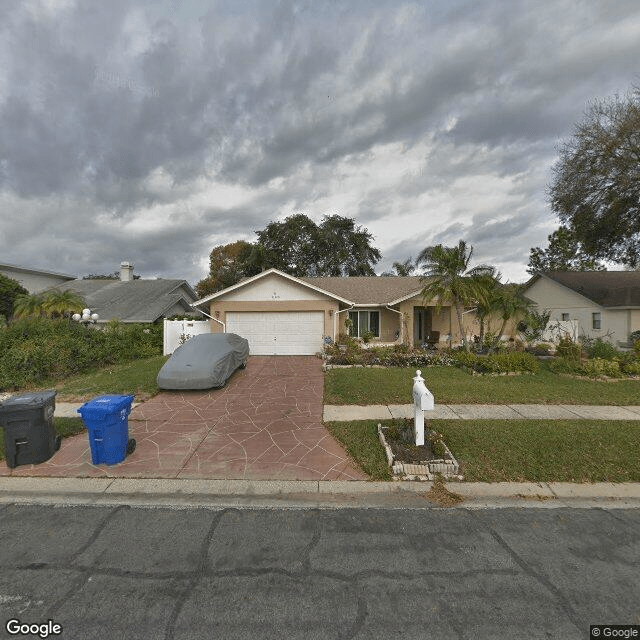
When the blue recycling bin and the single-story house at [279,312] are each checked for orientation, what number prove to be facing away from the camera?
0

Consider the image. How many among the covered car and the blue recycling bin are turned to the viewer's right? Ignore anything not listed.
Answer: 0

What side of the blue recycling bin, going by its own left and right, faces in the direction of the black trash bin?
right

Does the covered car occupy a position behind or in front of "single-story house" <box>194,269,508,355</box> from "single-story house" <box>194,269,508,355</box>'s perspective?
in front

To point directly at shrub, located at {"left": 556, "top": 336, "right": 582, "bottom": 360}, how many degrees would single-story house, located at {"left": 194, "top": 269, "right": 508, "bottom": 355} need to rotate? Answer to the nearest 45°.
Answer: approximately 90° to its left

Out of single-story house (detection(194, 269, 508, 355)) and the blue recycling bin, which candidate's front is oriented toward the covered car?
the single-story house

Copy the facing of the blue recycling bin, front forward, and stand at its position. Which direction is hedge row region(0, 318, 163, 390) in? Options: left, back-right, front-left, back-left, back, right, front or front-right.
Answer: back-right
